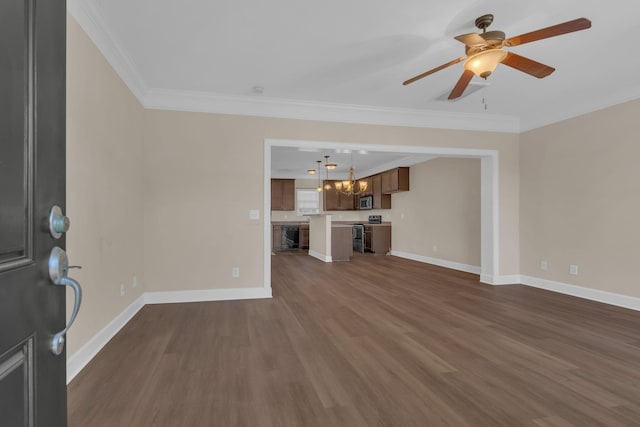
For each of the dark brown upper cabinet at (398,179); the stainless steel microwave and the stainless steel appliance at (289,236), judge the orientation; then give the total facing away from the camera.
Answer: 0

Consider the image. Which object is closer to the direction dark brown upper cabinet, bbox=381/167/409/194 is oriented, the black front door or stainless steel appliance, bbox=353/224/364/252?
the black front door

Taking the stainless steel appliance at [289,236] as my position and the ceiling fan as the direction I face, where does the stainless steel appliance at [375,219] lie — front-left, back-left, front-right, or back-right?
front-left

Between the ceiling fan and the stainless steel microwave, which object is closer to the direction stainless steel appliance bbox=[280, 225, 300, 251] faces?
the ceiling fan

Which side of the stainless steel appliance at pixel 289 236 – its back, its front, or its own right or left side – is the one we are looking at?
front

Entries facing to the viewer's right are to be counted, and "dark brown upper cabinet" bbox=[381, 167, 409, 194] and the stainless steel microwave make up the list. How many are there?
0

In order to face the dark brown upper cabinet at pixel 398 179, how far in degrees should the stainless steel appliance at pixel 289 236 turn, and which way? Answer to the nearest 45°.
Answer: approximately 45° to its left

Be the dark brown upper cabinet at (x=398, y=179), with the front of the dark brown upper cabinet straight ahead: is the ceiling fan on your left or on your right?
on your left

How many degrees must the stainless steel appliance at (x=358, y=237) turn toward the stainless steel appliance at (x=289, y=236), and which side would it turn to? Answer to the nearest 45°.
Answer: approximately 45° to its right

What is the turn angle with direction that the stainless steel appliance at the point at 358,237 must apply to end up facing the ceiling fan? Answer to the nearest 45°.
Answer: approximately 45° to its left

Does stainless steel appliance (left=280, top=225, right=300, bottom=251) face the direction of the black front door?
yes

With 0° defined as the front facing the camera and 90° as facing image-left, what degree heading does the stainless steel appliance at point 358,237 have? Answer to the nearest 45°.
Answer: approximately 45°

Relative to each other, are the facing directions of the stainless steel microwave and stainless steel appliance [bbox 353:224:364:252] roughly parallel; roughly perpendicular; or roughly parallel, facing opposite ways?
roughly parallel

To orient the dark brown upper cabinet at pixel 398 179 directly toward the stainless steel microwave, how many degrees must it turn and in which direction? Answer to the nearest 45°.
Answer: approximately 90° to its right

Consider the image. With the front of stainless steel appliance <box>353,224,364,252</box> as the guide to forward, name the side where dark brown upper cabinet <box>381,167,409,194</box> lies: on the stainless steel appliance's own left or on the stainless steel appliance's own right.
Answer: on the stainless steel appliance's own left

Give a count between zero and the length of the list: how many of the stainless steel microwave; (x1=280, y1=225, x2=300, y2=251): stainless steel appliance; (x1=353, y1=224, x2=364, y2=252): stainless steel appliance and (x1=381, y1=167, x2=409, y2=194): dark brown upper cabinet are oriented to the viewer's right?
0
